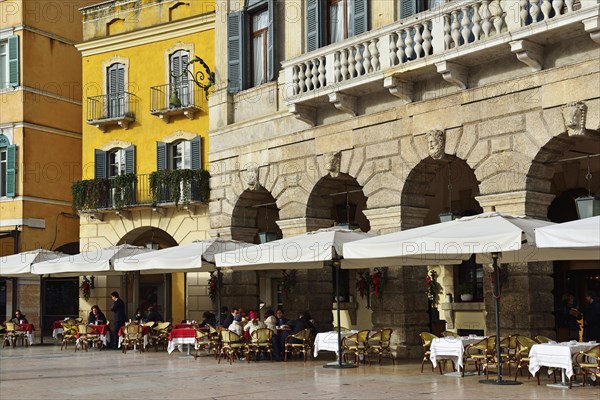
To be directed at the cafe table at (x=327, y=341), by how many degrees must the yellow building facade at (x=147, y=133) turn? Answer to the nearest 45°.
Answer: approximately 45° to its left

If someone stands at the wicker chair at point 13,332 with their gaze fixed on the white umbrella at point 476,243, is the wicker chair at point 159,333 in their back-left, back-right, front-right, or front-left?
front-left

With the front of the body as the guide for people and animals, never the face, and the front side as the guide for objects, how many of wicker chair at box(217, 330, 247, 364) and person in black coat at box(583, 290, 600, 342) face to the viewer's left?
1

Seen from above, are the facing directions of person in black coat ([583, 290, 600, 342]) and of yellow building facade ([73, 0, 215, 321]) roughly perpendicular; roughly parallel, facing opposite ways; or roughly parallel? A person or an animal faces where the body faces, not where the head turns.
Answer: roughly perpendicular

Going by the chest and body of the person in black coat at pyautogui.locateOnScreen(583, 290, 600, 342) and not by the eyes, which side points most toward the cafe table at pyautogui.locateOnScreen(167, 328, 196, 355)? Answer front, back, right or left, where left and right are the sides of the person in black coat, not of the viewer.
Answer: front

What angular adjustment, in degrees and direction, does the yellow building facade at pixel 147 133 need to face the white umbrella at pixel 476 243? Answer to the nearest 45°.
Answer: approximately 45° to its left

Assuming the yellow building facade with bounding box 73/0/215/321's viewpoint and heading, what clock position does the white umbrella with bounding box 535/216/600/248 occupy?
The white umbrella is roughly at 10 o'clock from the yellow building facade.

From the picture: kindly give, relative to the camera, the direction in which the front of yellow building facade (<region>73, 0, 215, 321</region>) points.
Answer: facing the viewer and to the left of the viewer

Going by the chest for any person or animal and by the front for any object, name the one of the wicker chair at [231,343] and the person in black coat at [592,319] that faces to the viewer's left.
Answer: the person in black coat

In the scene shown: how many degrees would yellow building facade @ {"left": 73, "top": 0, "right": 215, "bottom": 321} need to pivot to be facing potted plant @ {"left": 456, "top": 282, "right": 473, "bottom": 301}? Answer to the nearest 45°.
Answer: approximately 90° to its left

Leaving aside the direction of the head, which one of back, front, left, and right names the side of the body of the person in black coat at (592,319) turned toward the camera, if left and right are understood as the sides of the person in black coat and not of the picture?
left

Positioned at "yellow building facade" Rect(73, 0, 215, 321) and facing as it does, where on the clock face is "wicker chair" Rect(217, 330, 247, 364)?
The wicker chair is roughly at 10 o'clock from the yellow building facade.

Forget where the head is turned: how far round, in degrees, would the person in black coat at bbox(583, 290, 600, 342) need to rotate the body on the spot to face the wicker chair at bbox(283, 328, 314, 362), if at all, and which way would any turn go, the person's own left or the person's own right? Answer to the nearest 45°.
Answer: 0° — they already face it
